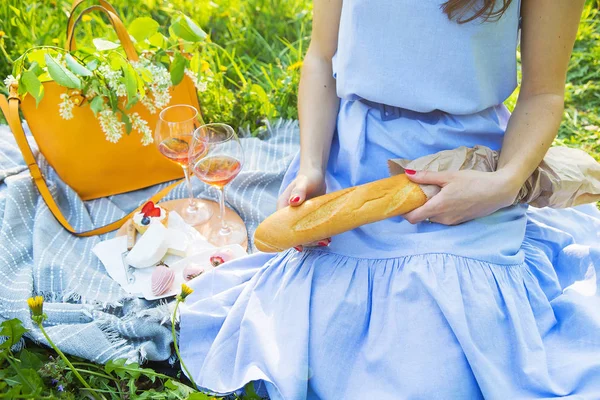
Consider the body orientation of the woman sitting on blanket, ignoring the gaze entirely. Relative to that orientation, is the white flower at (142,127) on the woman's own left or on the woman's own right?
on the woman's own right

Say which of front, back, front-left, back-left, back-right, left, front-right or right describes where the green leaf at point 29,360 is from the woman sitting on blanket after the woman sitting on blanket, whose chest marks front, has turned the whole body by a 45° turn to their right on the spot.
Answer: front-right

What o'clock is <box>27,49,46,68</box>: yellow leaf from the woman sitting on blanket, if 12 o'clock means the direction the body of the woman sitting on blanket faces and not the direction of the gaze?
The yellow leaf is roughly at 4 o'clock from the woman sitting on blanket.

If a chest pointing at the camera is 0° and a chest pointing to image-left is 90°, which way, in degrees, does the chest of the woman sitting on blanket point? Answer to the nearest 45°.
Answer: approximately 0°

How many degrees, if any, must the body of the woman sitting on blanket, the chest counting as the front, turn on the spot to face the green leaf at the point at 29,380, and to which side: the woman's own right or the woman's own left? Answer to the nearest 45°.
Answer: approximately 90° to the woman's own right

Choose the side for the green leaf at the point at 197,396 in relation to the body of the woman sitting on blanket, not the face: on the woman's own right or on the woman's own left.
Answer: on the woman's own right

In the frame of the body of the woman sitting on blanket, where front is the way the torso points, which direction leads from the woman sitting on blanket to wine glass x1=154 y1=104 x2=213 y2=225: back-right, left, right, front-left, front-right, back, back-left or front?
back-right

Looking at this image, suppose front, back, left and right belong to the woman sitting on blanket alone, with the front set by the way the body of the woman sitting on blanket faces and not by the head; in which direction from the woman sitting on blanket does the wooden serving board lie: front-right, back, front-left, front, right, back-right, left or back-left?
back-right

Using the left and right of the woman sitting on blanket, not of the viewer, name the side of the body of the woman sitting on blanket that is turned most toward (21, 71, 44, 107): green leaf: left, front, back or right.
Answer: right
